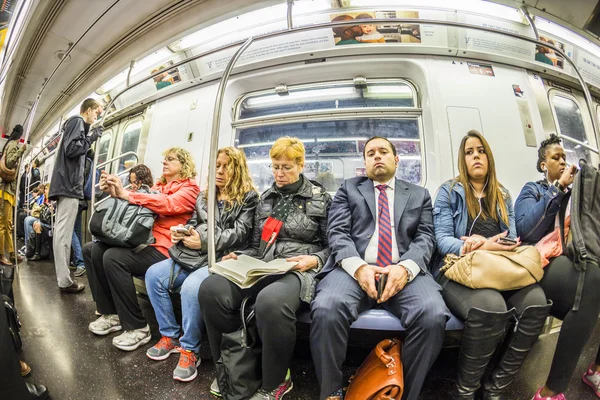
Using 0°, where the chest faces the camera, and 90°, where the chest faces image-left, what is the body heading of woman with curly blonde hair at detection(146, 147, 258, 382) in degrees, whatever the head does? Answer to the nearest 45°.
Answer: approximately 45°

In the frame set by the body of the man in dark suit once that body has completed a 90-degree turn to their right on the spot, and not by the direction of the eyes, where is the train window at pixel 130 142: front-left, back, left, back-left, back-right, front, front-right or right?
front

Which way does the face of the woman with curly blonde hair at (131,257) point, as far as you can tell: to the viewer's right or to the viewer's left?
to the viewer's left

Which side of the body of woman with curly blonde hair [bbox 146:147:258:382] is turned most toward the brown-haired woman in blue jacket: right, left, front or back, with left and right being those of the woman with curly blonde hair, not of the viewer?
left
